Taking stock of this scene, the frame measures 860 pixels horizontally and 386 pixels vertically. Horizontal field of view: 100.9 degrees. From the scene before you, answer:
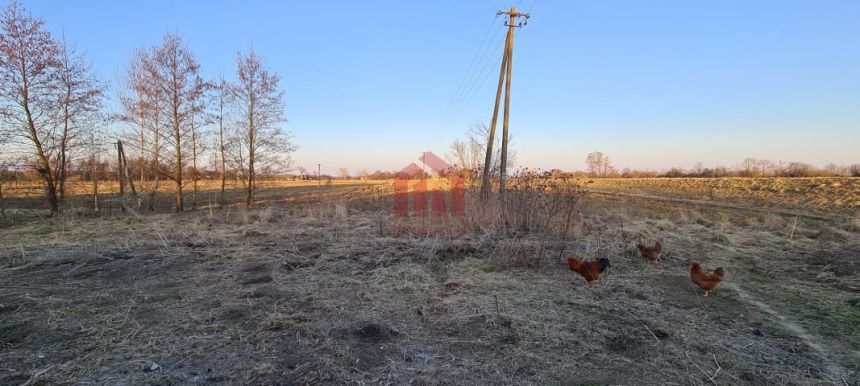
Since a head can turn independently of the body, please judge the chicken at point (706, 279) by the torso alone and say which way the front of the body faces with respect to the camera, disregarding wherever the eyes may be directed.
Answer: to the viewer's left

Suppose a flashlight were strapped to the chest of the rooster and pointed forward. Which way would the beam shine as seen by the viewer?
to the viewer's left

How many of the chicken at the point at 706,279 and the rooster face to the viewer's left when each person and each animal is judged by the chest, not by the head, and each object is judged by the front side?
2

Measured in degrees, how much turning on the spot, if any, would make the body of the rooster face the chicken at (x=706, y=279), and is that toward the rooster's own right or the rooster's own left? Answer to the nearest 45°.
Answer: approximately 180°
